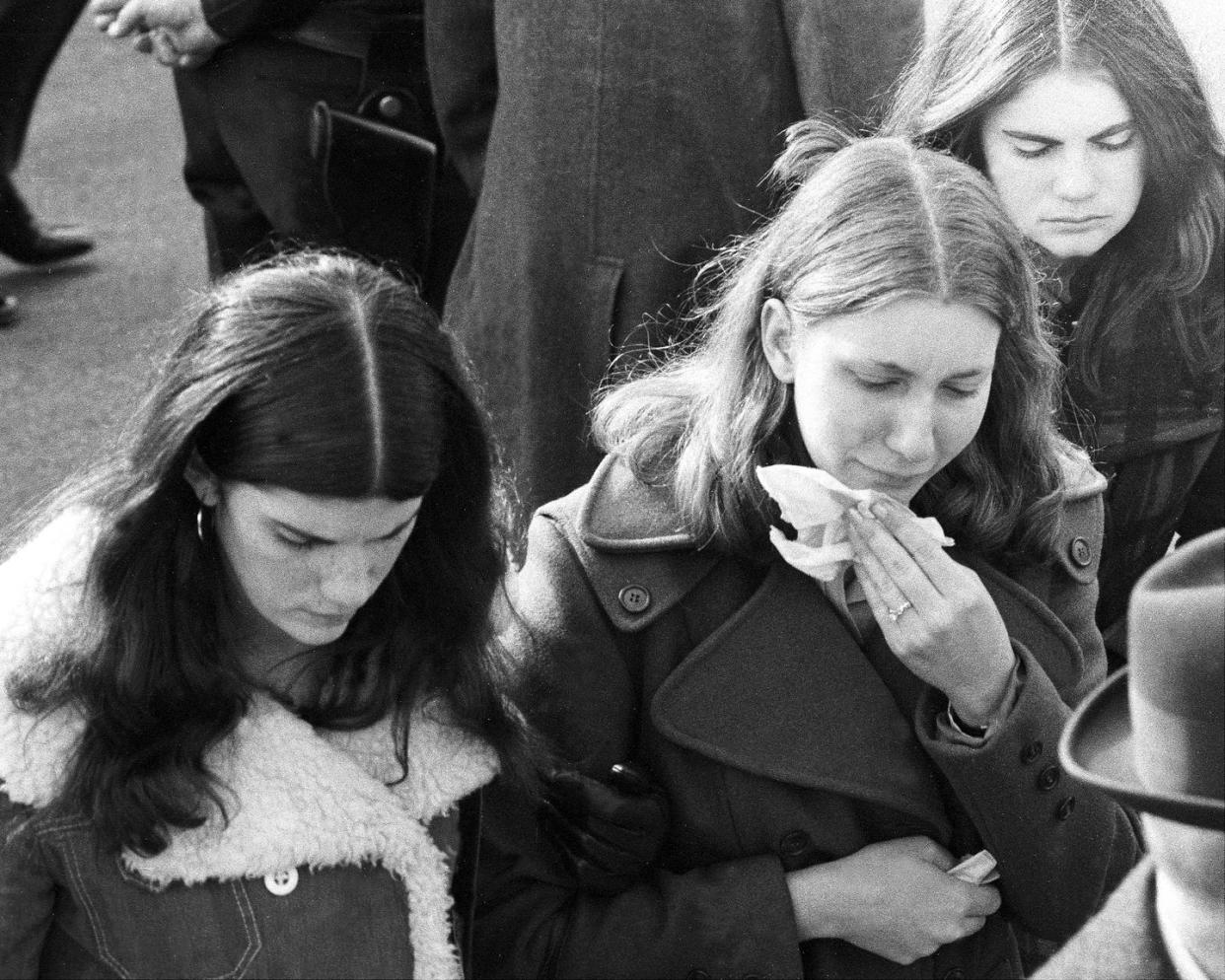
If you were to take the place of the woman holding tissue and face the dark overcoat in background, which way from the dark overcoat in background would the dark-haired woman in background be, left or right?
right

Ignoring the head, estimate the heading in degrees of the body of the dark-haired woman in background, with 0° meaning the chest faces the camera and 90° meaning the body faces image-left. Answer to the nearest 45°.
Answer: approximately 0°

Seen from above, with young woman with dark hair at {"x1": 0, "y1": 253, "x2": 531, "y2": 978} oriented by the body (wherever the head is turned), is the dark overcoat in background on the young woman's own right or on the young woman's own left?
on the young woman's own left

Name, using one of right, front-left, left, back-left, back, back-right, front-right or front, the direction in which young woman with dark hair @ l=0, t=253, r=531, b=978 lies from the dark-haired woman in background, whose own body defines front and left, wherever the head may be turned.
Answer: front-right

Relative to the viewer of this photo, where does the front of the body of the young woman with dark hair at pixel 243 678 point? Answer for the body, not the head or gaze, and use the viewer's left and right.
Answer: facing the viewer and to the right of the viewer

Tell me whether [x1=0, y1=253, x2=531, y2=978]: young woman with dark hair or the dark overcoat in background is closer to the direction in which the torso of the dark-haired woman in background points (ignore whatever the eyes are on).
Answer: the young woman with dark hair

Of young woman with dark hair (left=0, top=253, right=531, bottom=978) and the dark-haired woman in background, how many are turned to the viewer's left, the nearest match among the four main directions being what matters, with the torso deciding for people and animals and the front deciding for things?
0

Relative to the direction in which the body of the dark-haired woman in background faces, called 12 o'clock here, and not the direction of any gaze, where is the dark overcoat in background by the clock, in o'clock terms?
The dark overcoat in background is roughly at 3 o'clock from the dark-haired woman in background.
